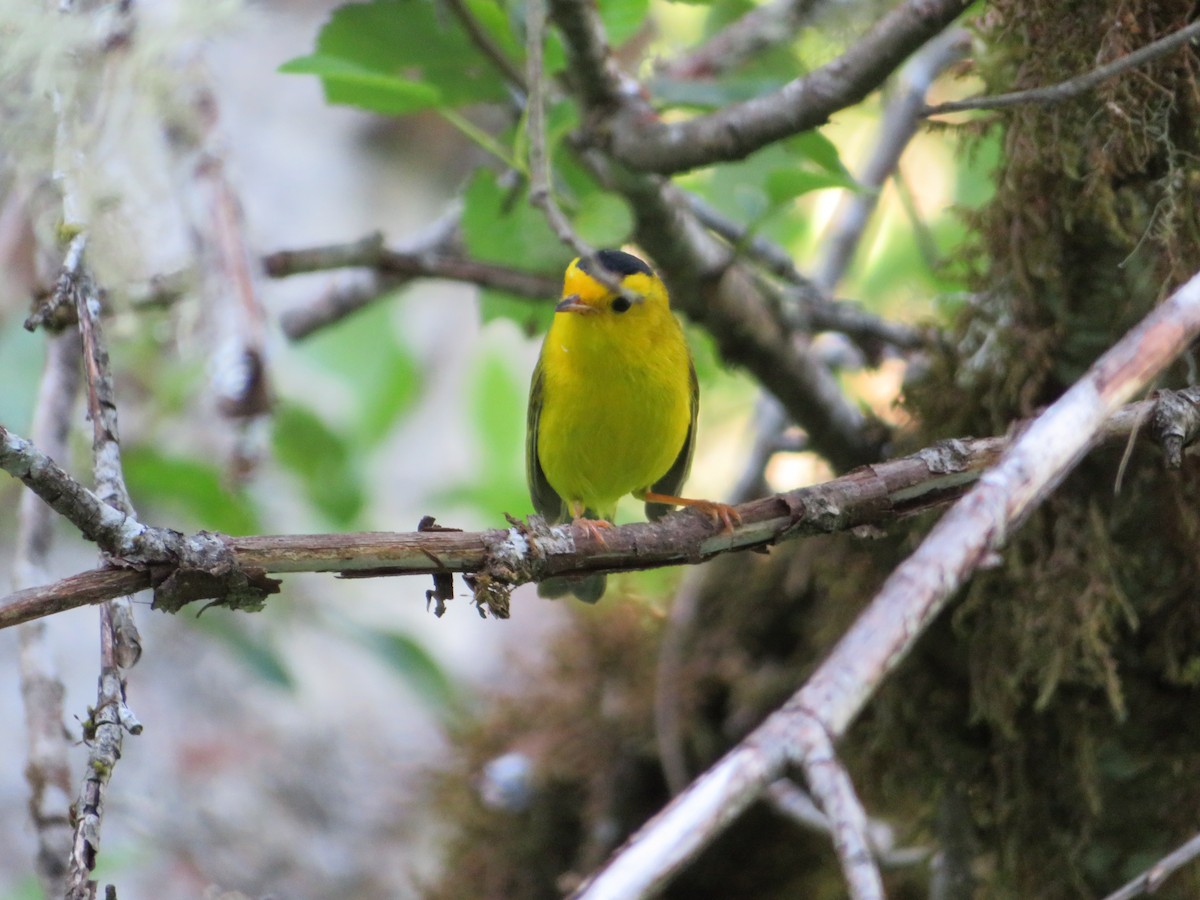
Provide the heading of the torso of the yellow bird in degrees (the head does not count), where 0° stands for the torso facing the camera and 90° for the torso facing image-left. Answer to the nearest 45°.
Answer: approximately 0°

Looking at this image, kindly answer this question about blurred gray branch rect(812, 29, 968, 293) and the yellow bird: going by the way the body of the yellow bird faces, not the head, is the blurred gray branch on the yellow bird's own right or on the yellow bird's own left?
on the yellow bird's own left

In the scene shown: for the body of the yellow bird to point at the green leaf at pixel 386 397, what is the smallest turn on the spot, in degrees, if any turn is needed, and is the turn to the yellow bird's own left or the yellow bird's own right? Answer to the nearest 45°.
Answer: approximately 135° to the yellow bird's own right

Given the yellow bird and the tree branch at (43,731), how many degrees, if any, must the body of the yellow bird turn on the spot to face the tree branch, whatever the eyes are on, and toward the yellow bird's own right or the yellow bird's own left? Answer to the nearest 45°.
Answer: approximately 45° to the yellow bird's own right
